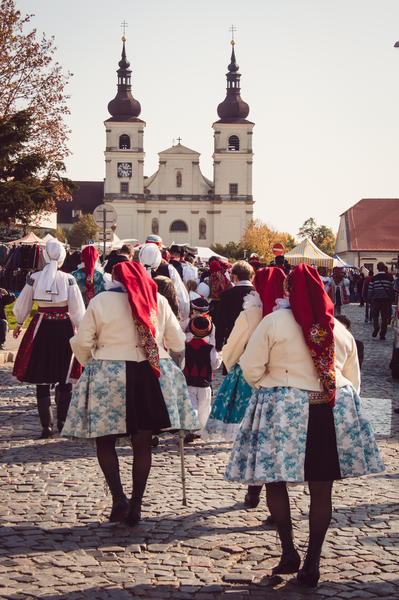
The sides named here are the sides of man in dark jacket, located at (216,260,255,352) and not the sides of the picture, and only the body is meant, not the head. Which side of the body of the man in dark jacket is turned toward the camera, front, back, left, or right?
back

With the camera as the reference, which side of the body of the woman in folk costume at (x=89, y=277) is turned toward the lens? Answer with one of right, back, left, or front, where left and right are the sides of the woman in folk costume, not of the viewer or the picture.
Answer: back

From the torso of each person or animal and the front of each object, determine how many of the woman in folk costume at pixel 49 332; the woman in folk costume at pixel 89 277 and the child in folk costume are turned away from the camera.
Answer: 3

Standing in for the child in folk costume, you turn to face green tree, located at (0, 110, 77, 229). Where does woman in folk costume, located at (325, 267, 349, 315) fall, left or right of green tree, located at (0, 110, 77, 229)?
right

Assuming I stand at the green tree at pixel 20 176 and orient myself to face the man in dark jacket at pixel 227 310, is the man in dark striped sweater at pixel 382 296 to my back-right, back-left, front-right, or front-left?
front-left

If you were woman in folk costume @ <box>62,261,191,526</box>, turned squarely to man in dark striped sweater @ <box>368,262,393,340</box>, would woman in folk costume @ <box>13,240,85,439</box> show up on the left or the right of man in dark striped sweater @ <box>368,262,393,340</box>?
left

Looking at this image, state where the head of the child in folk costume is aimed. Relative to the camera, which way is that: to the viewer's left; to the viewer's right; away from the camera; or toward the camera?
away from the camera

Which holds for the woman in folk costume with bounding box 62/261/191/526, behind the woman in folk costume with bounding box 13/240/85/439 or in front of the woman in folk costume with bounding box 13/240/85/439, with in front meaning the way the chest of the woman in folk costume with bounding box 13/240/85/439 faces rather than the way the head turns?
behind

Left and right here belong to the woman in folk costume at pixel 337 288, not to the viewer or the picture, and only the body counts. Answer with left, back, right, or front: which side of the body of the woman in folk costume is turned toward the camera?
back

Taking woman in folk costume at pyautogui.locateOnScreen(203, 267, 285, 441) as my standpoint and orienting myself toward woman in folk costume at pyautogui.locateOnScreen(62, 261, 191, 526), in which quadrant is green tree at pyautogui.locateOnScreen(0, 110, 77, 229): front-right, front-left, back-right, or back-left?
back-right

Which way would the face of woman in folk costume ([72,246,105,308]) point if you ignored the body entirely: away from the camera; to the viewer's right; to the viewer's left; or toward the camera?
away from the camera

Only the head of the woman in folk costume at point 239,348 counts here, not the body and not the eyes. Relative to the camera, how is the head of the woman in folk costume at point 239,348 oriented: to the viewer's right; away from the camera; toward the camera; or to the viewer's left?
away from the camera
